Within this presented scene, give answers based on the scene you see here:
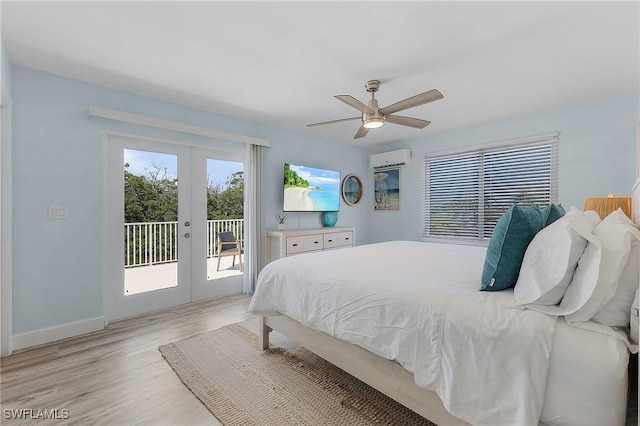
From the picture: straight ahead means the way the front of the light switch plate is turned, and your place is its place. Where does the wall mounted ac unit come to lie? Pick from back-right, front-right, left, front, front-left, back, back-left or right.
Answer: left

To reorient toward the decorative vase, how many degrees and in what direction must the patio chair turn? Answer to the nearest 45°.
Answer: approximately 45° to its left

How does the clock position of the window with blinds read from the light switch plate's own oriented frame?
The window with blinds is roughly at 10 o'clock from the light switch plate.

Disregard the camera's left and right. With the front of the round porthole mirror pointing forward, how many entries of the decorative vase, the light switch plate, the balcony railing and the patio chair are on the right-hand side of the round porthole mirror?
4

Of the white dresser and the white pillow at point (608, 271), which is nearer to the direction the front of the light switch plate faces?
the white pillow

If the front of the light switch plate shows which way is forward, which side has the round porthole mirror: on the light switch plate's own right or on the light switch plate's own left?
on the light switch plate's own left

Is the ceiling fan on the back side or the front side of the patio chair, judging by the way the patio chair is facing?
on the front side

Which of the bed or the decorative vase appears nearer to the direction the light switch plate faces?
the bed

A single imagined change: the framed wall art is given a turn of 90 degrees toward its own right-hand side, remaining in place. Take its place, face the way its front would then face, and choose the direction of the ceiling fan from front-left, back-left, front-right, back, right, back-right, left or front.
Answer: back-left

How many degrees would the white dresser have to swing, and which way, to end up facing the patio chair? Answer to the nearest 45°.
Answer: approximately 135° to its right

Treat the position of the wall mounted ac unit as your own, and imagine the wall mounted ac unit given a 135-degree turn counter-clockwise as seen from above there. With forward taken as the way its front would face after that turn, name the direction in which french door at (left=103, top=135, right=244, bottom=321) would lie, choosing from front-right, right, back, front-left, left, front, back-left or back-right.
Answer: back-right

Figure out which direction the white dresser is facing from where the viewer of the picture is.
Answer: facing the viewer and to the right of the viewer

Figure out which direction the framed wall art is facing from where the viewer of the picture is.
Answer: facing the viewer and to the left of the viewer
